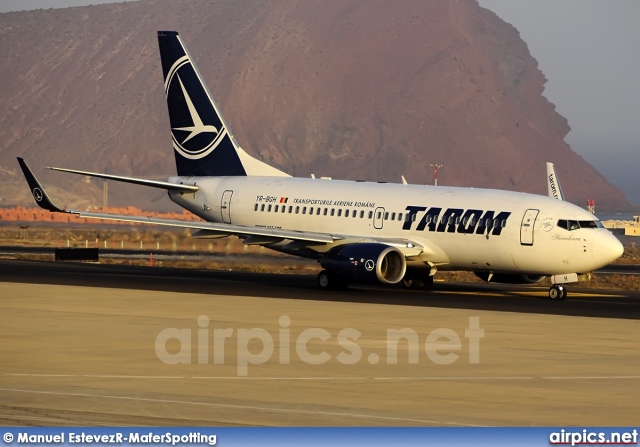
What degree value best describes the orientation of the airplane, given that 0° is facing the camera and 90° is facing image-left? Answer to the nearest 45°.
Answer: approximately 315°
